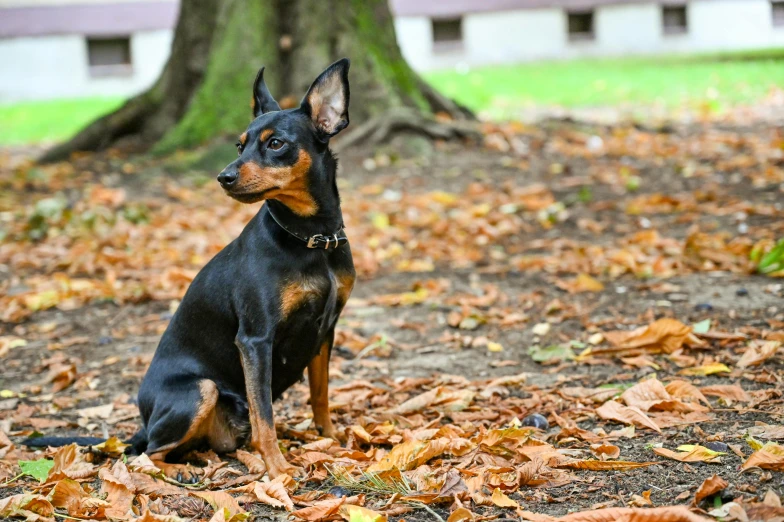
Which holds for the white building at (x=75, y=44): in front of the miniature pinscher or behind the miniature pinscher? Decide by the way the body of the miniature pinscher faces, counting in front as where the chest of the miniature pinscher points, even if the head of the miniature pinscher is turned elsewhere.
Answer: behind

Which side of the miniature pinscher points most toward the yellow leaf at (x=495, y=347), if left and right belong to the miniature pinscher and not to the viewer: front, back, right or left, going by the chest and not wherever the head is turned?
left

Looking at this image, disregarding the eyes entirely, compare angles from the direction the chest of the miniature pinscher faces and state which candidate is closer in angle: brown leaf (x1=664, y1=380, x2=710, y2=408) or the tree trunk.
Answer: the brown leaf

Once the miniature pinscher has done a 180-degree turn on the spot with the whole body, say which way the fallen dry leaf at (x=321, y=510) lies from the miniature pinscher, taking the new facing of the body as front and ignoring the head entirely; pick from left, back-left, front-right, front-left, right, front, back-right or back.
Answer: back-left

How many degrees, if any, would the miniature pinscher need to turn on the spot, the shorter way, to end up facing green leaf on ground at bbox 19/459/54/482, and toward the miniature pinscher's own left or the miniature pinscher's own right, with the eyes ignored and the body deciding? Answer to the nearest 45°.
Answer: approximately 135° to the miniature pinscher's own right

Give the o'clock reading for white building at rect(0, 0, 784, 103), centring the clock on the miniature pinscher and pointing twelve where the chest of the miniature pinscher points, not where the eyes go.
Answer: The white building is roughly at 8 o'clock from the miniature pinscher.

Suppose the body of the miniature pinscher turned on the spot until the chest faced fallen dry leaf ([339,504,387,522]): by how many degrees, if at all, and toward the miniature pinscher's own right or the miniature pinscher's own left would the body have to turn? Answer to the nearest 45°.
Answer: approximately 45° to the miniature pinscher's own right

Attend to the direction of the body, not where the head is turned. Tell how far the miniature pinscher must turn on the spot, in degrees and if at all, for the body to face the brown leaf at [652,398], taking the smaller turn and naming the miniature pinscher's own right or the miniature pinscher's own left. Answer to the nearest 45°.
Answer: approximately 45° to the miniature pinscher's own left

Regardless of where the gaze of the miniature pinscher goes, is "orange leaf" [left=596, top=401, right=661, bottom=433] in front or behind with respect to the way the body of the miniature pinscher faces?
in front

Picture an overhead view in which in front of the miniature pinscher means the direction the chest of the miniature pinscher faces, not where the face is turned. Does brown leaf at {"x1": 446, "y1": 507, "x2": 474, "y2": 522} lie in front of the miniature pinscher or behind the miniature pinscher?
in front

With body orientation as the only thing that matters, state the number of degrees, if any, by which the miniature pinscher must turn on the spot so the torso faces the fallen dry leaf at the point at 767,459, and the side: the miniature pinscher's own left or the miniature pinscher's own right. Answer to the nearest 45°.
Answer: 0° — it already faces it

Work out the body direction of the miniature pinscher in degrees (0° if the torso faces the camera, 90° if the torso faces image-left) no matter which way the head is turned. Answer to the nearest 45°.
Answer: approximately 315°

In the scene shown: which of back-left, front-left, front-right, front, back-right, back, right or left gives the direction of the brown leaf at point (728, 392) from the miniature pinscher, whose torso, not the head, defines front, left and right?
front-left

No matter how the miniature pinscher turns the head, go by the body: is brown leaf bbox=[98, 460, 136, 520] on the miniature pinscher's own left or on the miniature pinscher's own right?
on the miniature pinscher's own right
